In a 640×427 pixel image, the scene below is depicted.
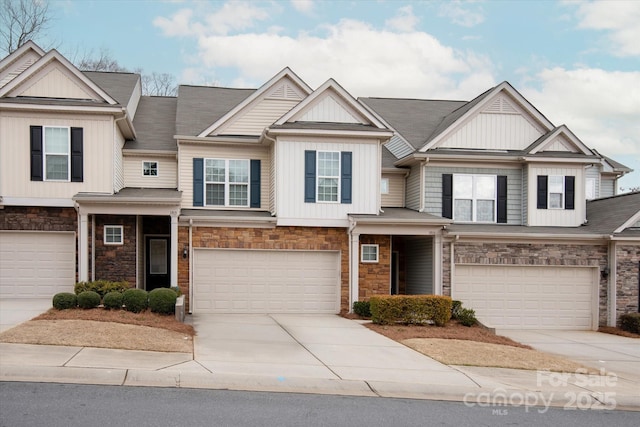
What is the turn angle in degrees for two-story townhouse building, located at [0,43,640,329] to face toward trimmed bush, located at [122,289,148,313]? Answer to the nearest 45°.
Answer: approximately 45° to its right

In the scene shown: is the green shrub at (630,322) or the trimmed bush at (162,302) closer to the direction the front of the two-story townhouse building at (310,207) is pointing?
the trimmed bush

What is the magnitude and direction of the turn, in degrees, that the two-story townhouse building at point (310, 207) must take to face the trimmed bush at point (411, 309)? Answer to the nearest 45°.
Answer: approximately 45° to its left

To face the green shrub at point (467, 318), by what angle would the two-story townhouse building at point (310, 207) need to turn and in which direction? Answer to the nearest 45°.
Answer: approximately 45° to its left

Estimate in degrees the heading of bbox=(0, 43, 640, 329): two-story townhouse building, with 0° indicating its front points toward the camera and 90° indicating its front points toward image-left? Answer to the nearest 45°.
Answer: approximately 0°

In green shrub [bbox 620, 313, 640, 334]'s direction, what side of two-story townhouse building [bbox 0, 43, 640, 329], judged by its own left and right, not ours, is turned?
left
